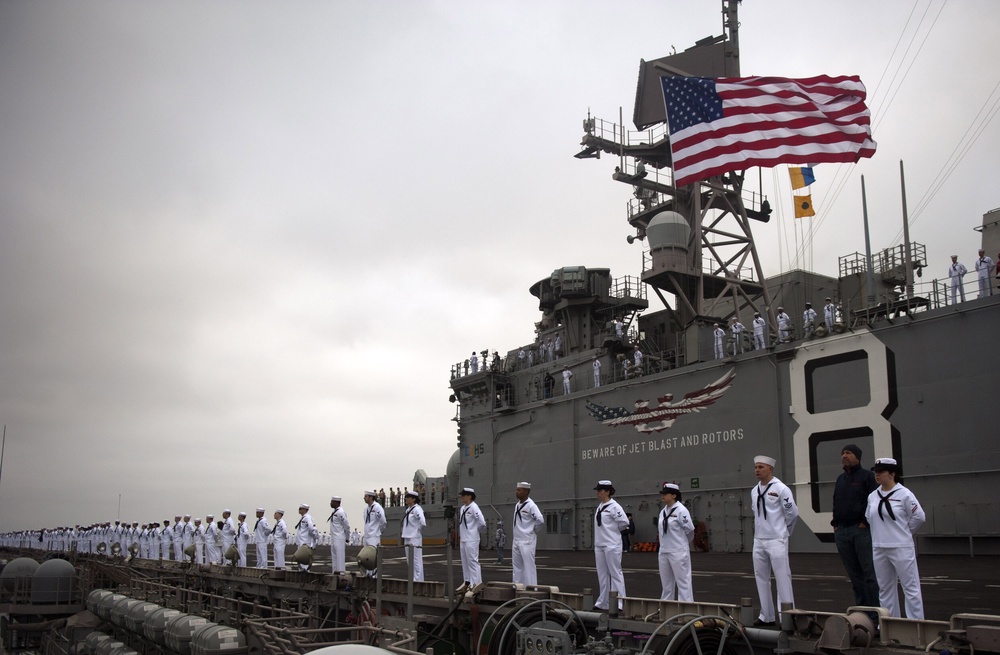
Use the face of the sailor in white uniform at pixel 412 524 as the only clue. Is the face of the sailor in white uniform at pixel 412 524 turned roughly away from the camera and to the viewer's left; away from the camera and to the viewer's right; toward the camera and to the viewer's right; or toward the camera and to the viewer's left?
toward the camera and to the viewer's left

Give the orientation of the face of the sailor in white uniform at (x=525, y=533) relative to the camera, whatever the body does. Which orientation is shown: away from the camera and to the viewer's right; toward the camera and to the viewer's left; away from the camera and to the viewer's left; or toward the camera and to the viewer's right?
toward the camera and to the viewer's left

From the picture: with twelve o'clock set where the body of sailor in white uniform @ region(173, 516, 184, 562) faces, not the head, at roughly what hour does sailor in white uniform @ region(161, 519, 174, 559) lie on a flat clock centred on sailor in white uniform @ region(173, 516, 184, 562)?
sailor in white uniform @ region(161, 519, 174, 559) is roughly at 4 o'clock from sailor in white uniform @ region(173, 516, 184, 562).

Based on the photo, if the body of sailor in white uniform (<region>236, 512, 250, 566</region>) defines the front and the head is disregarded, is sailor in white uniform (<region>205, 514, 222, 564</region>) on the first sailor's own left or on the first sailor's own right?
on the first sailor's own right

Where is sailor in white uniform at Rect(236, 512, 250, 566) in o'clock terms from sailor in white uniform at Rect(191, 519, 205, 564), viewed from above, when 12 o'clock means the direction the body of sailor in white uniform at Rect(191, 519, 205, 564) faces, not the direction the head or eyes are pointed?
sailor in white uniform at Rect(236, 512, 250, 566) is roughly at 10 o'clock from sailor in white uniform at Rect(191, 519, 205, 564).

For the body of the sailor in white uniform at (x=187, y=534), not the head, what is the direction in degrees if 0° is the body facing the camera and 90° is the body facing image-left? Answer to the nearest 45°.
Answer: approximately 45°

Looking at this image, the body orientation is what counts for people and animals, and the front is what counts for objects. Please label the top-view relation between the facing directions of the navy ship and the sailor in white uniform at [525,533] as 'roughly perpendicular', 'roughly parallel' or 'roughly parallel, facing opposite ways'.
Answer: roughly perpendicular

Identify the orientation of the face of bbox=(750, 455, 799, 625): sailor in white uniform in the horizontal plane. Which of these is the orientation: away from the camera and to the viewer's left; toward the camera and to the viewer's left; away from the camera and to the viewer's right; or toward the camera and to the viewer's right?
toward the camera and to the viewer's left

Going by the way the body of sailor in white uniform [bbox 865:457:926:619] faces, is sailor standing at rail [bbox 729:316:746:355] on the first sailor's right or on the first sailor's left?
on the first sailor's right

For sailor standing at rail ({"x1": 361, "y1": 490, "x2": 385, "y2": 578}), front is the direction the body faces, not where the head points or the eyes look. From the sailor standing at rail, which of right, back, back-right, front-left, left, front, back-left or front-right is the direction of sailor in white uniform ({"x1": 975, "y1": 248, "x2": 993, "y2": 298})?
back-left

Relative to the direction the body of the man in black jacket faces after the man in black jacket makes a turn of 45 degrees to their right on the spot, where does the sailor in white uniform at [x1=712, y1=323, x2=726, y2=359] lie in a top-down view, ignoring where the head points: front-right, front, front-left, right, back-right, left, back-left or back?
right
